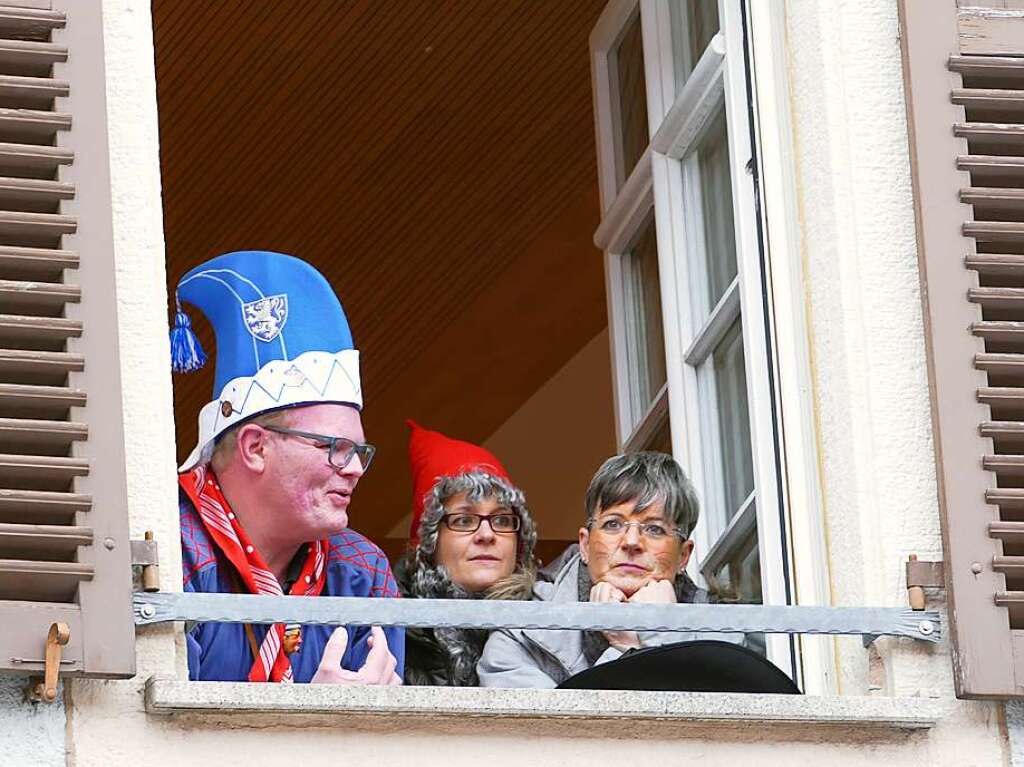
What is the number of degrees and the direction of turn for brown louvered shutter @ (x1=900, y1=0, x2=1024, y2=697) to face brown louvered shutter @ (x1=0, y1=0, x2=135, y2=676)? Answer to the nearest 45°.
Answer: approximately 90° to its right

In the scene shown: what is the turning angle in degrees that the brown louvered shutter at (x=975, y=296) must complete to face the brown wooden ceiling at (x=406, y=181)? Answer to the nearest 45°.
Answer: approximately 135° to its right

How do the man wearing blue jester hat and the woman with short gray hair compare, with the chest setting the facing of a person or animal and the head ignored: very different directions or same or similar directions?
same or similar directions

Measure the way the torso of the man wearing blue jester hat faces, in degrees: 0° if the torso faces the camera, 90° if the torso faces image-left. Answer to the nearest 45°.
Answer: approximately 315°

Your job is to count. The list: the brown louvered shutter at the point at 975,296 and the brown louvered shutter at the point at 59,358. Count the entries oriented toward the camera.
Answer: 2

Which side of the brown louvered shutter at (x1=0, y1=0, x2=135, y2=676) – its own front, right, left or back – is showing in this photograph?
front
